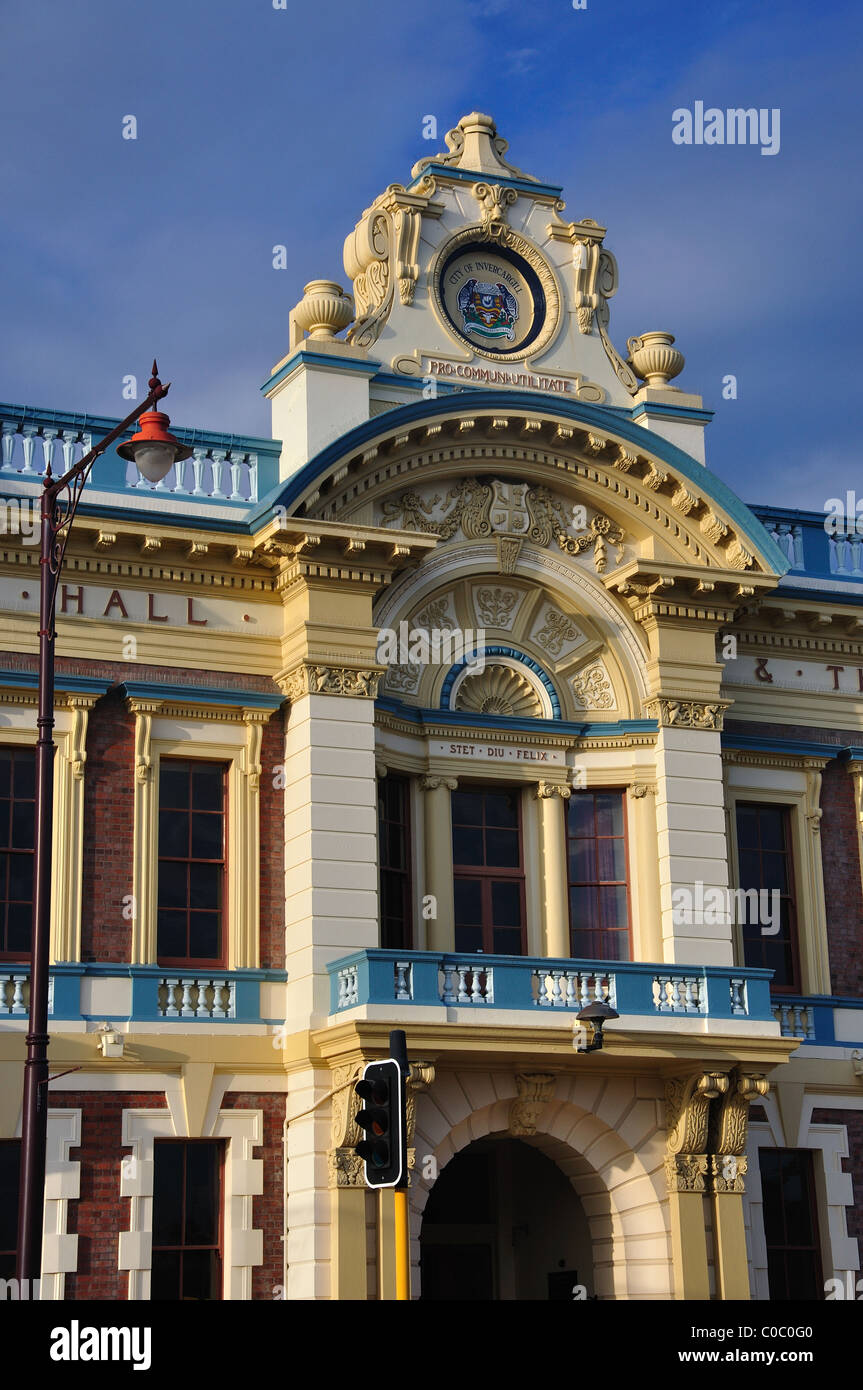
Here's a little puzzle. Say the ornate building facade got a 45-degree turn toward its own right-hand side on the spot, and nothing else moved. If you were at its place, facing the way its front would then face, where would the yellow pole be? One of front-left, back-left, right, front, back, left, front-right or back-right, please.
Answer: front

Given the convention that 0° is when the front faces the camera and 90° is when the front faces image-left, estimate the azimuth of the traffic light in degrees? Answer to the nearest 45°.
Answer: approximately 45°

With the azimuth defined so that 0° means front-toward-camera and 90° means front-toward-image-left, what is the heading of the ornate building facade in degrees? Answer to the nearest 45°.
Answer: approximately 315°

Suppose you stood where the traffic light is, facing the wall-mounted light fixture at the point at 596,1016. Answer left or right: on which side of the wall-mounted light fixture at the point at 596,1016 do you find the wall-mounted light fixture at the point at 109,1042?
left

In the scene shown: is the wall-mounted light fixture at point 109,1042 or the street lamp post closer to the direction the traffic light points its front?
the street lamp post

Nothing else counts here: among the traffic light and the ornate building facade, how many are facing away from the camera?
0

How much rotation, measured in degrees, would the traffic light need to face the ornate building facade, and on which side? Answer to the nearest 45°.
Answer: approximately 135° to its right
